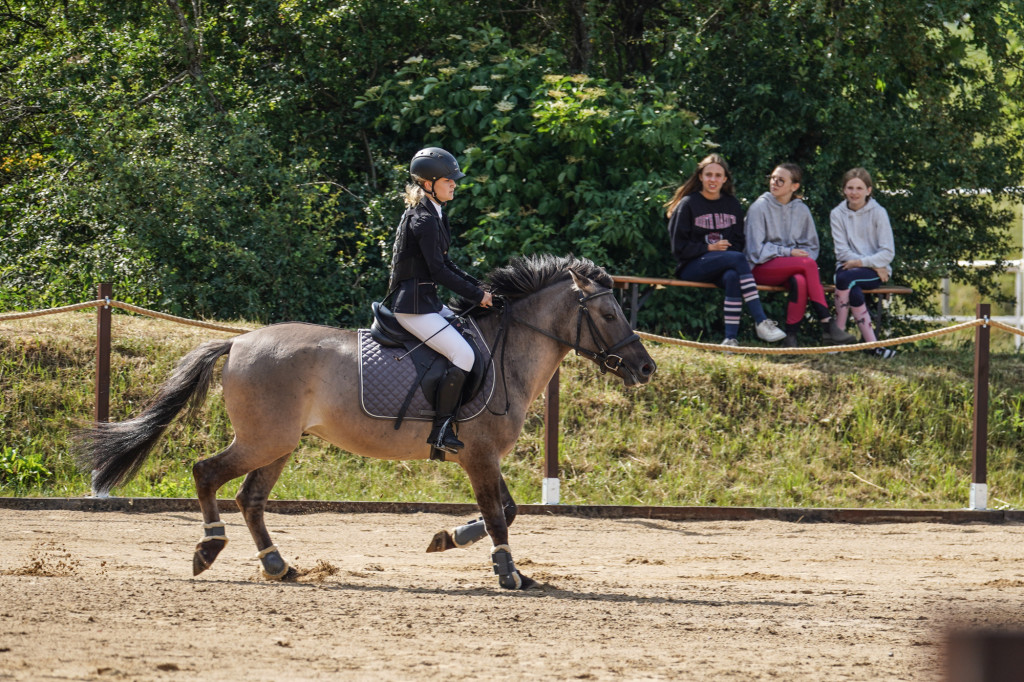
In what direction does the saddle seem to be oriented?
to the viewer's right

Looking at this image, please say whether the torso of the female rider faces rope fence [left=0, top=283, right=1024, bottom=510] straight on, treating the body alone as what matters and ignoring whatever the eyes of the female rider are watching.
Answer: no

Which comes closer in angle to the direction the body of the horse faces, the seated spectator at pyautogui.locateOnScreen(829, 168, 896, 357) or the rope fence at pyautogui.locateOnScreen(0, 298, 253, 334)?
the seated spectator

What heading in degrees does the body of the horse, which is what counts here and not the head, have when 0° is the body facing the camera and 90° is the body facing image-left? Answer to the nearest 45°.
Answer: approximately 270°

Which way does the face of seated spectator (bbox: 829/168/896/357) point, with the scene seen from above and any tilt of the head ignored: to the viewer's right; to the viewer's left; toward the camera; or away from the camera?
toward the camera

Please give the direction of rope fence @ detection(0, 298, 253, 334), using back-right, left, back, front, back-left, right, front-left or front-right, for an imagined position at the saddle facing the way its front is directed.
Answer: back-left

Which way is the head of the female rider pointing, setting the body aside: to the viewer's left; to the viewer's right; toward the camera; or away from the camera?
to the viewer's right

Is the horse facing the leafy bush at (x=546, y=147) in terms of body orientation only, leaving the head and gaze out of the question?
no

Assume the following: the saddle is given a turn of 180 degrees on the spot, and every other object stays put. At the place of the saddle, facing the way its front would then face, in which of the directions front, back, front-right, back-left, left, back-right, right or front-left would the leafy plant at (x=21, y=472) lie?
front-right

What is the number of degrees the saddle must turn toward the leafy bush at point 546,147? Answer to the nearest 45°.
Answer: approximately 90° to its left

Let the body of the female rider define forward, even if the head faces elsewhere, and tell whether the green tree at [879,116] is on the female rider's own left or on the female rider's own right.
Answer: on the female rider's own left

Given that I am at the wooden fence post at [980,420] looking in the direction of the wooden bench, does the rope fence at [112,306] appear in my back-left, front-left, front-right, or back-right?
front-left

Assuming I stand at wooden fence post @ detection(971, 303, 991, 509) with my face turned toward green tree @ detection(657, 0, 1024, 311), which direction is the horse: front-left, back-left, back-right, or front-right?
back-left

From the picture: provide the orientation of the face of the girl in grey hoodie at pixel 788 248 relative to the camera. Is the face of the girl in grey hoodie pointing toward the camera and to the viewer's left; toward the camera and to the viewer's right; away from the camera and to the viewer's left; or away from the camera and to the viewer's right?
toward the camera and to the viewer's left

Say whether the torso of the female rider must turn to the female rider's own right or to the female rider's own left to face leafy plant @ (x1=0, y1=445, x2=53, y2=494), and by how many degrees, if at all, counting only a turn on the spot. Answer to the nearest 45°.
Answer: approximately 135° to the female rider's own left

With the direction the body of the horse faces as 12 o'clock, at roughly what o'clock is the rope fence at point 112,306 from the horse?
The rope fence is roughly at 8 o'clock from the horse.

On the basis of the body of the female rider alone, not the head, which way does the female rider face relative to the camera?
to the viewer's right
